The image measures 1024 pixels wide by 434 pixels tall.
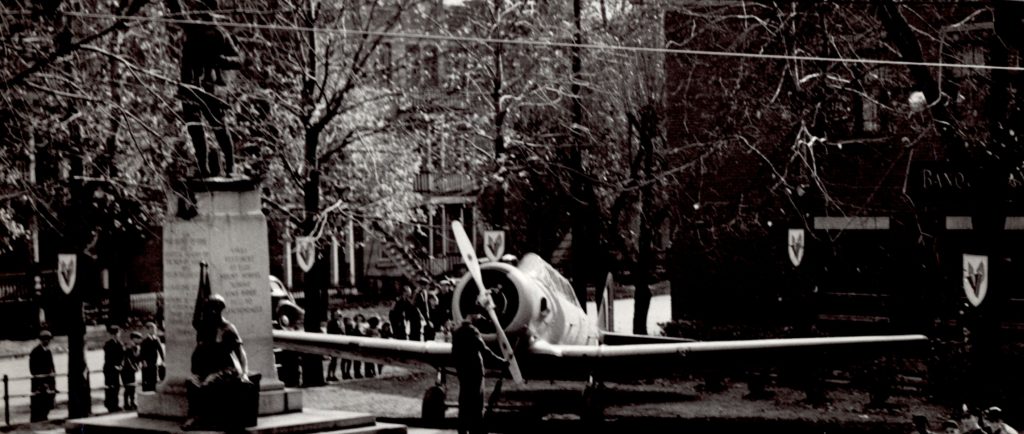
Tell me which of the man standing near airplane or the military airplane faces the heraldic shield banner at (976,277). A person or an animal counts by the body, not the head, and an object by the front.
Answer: the man standing near airplane

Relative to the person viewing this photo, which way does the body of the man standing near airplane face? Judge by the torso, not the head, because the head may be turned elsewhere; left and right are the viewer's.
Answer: facing to the right of the viewer

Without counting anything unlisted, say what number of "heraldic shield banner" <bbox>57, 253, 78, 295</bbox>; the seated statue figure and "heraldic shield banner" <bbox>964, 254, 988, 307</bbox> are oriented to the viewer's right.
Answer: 0

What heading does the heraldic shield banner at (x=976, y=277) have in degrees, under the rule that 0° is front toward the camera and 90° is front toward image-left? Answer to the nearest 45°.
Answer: approximately 0°

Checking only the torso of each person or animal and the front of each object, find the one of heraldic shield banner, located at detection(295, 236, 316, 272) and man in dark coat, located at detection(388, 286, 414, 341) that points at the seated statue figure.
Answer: the heraldic shield banner

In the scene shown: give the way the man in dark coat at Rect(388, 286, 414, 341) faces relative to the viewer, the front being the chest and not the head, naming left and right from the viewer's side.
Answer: facing to the right of the viewer

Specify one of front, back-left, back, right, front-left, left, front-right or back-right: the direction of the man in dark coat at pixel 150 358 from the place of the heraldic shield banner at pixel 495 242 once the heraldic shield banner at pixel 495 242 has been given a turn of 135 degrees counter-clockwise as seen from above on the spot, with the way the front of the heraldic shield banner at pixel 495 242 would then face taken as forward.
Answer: back

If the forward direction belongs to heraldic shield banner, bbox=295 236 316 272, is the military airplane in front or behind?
in front

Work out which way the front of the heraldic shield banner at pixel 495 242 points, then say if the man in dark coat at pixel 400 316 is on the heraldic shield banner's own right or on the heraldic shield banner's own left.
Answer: on the heraldic shield banner's own right

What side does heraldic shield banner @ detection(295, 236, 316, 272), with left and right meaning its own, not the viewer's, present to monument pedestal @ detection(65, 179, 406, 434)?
front

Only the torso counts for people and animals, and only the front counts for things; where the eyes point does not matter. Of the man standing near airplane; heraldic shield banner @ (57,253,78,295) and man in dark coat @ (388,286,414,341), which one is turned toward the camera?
the heraldic shield banner

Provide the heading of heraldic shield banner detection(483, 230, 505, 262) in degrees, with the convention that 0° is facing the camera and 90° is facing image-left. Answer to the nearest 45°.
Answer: approximately 0°

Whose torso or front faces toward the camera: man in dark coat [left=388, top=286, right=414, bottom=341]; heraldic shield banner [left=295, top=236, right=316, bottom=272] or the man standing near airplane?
the heraldic shield banner

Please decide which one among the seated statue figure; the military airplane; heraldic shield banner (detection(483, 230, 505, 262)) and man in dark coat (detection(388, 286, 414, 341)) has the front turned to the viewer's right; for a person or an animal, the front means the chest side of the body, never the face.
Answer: the man in dark coat

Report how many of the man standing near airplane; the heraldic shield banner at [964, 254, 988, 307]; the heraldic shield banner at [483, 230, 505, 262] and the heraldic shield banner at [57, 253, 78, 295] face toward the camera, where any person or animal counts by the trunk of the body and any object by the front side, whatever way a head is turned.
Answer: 3

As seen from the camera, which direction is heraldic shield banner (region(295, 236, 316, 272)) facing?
toward the camera
